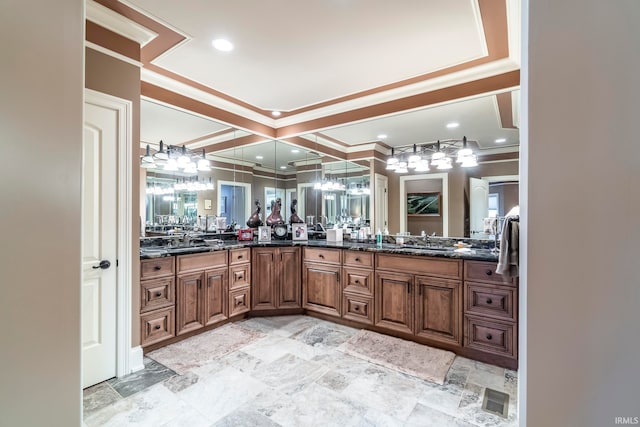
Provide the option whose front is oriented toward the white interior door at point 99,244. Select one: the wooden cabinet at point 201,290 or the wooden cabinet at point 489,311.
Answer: the wooden cabinet at point 489,311

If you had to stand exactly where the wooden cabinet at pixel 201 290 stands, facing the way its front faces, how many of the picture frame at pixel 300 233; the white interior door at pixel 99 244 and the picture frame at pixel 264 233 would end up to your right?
1

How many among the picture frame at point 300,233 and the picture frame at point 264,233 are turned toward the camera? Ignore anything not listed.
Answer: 2

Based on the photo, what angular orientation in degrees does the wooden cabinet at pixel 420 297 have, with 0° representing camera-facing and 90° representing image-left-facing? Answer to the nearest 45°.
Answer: approximately 45°

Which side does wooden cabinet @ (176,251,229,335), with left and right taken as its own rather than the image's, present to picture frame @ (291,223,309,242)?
left

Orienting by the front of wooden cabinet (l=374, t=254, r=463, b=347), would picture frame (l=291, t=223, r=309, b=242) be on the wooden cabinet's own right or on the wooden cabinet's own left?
on the wooden cabinet's own right

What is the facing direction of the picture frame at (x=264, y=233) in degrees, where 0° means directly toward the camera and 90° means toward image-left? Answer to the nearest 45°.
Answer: approximately 0°

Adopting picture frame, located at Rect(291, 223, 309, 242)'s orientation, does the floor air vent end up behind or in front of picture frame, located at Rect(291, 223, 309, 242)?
in front
